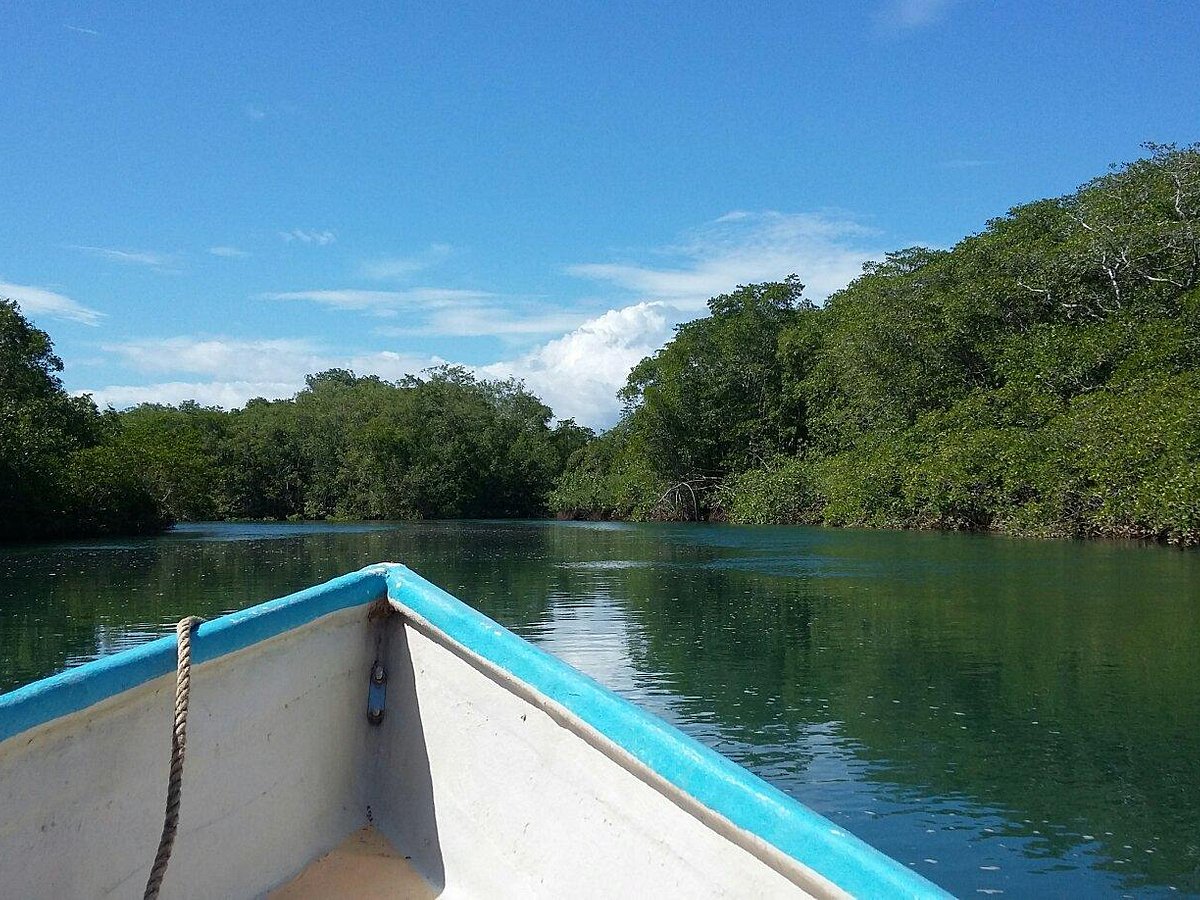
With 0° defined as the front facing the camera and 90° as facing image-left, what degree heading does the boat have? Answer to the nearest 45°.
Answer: approximately 180°
